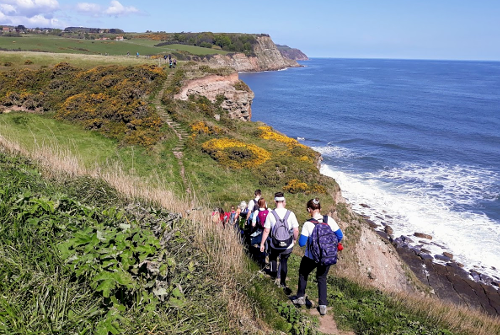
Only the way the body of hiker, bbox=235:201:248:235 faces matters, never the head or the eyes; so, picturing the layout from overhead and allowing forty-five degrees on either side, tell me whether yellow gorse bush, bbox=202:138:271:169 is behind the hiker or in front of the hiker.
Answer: in front

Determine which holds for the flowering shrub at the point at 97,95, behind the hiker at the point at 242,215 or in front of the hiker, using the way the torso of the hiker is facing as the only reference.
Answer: in front

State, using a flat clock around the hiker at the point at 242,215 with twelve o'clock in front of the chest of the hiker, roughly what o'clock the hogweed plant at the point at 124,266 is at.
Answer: The hogweed plant is roughly at 8 o'clock from the hiker.

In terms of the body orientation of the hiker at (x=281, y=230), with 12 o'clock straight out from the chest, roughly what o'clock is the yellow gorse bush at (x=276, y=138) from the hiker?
The yellow gorse bush is roughly at 12 o'clock from the hiker.

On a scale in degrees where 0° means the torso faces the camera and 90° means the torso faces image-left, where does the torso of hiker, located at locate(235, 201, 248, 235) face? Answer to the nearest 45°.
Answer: approximately 135°

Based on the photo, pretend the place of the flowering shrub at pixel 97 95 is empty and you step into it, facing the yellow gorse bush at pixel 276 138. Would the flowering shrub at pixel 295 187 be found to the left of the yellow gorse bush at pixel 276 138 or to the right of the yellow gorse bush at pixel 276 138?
right

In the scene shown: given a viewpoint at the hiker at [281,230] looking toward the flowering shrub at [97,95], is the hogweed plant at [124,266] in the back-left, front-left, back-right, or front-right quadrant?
back-left

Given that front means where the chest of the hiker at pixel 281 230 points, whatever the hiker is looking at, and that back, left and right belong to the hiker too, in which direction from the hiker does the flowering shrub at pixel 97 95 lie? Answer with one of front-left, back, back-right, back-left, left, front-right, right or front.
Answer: front-left

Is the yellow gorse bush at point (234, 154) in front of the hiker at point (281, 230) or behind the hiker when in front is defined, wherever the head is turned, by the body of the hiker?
in front

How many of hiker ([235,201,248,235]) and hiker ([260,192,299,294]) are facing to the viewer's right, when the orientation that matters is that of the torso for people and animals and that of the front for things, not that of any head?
0

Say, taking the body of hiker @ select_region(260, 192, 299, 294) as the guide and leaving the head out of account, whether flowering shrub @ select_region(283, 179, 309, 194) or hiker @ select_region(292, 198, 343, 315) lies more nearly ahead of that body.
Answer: the flowering shrub

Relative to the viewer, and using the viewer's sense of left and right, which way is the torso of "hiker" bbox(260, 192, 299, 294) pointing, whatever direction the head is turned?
facing away from the viewer

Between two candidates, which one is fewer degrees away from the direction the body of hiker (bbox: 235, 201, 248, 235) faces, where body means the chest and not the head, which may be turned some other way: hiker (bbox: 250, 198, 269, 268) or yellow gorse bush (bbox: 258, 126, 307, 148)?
the yellow gorse bush

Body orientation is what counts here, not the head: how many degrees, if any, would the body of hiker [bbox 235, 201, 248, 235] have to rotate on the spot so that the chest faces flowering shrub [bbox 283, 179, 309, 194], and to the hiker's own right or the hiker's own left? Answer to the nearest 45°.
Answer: approximately 45° to the hiker's own right
